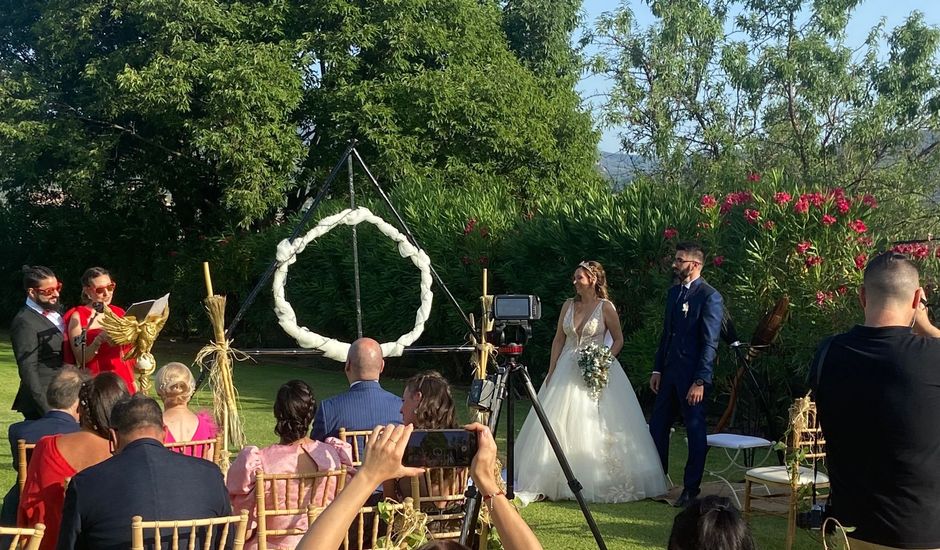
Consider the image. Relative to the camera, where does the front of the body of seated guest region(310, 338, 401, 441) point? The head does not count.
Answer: away from the camera

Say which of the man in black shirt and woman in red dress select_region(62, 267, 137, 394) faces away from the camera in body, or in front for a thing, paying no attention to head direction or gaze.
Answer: the man in black shirt

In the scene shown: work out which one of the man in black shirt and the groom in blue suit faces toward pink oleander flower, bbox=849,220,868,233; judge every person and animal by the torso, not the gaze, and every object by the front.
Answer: the man in black shirt

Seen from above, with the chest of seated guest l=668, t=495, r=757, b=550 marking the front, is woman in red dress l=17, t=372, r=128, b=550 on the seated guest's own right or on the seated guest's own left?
on the seated guest's own left

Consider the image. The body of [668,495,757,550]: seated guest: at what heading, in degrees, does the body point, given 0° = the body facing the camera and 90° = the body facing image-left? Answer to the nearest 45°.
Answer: approximately 180°

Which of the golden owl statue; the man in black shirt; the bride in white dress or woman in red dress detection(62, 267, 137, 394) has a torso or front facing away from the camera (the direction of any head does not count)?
the man in black shirt

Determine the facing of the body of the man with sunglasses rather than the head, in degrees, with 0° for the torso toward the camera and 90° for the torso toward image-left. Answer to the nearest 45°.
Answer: approximately 315°

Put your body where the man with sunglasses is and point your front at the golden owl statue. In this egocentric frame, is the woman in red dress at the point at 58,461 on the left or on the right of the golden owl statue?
right

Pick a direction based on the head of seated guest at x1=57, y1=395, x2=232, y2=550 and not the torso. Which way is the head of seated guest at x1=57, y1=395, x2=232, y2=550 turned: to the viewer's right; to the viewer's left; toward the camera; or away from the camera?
away from the camera

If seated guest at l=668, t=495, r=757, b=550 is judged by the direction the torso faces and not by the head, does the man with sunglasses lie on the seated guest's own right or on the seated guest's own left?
on the seated guest's own left

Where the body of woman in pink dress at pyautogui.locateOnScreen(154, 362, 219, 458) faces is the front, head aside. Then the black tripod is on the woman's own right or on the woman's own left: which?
on the woman's own right

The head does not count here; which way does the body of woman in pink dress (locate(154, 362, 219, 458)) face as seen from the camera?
away from the camera

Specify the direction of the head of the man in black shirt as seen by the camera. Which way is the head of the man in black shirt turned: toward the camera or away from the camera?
away from the camera

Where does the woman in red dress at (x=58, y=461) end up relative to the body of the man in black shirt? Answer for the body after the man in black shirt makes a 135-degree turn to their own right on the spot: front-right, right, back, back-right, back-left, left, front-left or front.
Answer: back-right
